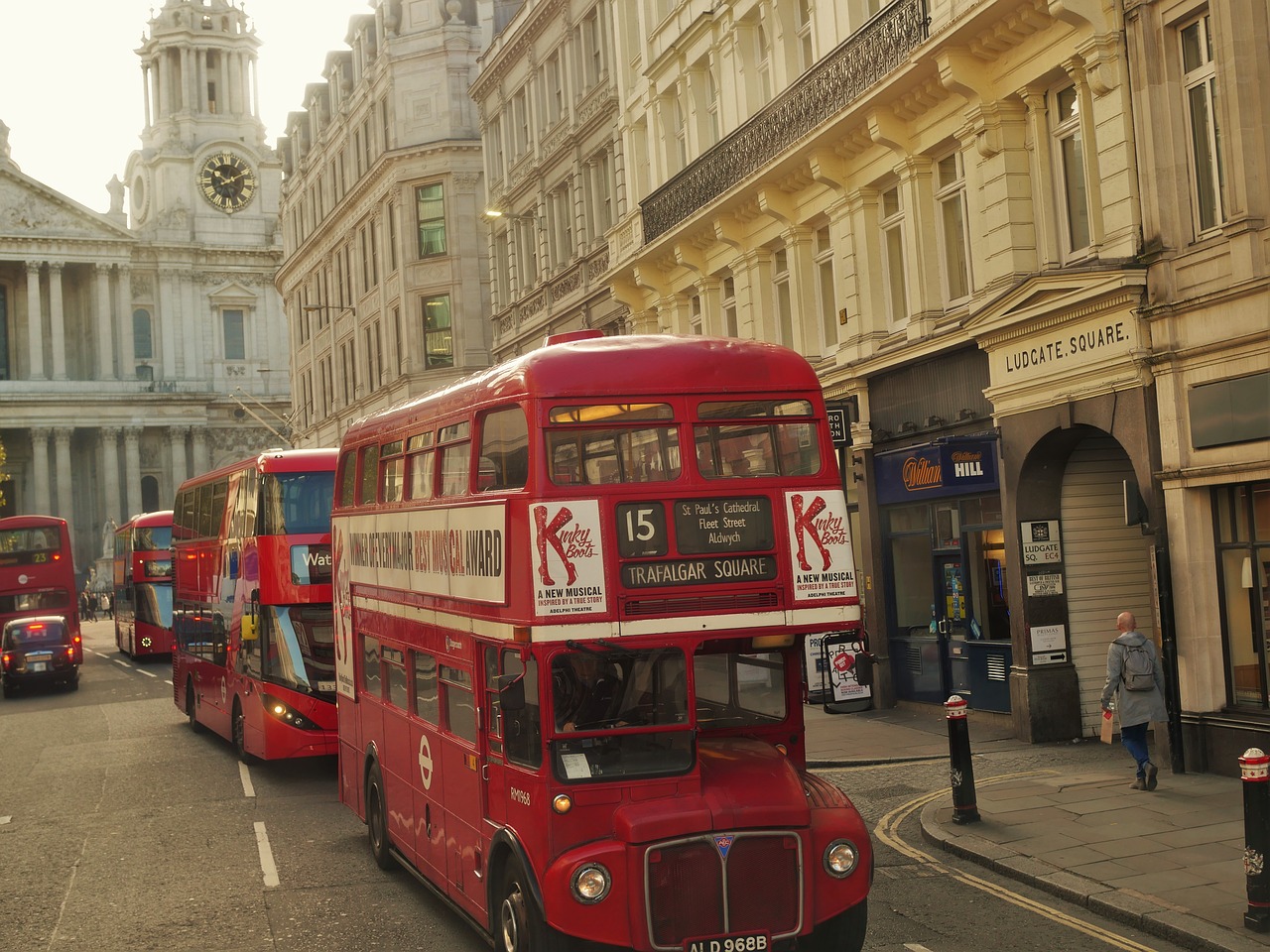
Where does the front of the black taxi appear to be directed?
away from the camera

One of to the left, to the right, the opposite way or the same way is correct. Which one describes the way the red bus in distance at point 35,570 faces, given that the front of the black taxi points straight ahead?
the same way

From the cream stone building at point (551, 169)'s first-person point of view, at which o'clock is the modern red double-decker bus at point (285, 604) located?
The modern red double-decker bus is roughly at 11 o'clock from the cream stone building.

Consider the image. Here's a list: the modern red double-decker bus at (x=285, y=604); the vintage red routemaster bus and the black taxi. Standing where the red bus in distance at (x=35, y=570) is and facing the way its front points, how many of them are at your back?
3

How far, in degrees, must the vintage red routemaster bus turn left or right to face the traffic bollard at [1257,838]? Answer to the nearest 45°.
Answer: approximately 45° to its left

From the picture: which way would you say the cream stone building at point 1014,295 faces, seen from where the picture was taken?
facing the viewer and to the left of the viewer

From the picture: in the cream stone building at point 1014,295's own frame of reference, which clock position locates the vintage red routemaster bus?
The vintage red routemaster bus is roughly at 11 o'clock from the cream stone building.

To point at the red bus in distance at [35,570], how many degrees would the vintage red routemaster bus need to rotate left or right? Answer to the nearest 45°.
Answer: approximately 180°

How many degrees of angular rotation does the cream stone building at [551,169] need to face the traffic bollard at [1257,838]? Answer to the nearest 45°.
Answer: approximately 45° to its left

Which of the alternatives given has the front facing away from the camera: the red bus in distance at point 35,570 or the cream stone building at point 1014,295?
the red bus in distance

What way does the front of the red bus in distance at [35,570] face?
away from the camera

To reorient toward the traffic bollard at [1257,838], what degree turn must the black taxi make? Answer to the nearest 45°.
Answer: approximately 180°

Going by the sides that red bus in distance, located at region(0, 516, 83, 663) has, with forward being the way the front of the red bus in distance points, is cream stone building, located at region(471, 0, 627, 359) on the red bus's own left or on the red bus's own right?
on the red bus's own right
